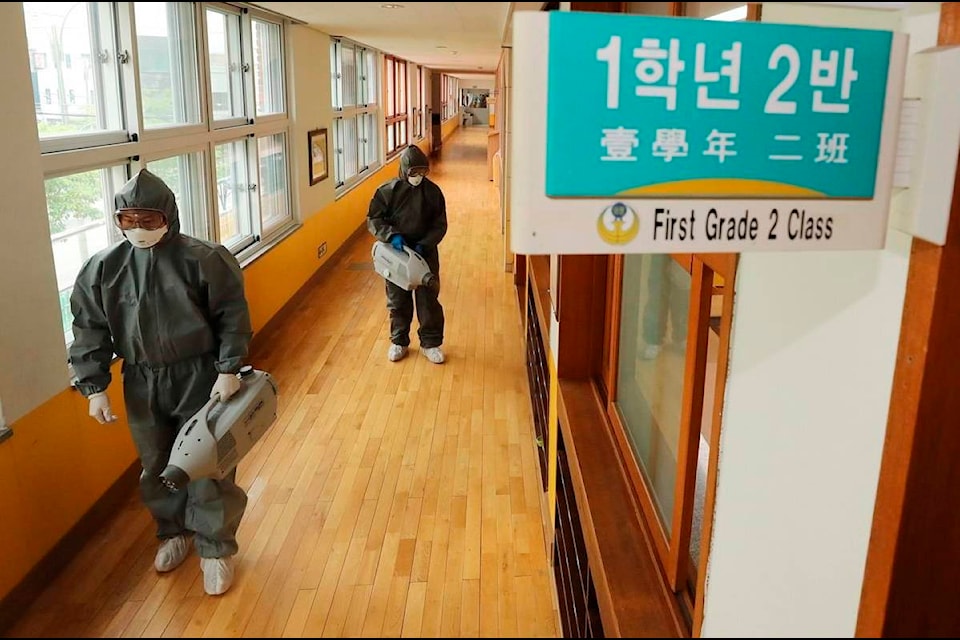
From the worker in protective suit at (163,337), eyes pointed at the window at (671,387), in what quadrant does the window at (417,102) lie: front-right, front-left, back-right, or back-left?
back-left

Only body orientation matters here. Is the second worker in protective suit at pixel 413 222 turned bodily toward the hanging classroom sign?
yes

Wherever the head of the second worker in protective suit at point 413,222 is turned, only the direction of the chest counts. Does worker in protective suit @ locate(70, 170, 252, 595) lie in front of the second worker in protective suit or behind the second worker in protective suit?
in front

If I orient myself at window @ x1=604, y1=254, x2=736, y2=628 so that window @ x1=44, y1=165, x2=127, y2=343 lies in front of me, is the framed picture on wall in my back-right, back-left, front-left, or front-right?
front-right

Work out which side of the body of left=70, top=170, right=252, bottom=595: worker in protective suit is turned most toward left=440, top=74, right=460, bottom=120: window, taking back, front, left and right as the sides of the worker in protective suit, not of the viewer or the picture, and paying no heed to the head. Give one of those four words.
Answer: back

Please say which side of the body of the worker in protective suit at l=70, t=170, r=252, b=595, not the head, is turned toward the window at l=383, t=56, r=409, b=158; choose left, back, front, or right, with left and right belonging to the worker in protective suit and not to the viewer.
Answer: back

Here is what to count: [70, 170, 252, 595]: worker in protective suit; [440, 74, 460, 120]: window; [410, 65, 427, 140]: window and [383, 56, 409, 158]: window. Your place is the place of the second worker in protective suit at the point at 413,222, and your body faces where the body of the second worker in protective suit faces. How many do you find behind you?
3

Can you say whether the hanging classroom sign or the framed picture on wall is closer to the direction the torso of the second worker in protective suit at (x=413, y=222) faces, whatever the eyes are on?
the hanging classroom sign

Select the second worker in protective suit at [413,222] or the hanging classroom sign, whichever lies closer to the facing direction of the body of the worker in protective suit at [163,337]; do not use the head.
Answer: the hanging classroom sign

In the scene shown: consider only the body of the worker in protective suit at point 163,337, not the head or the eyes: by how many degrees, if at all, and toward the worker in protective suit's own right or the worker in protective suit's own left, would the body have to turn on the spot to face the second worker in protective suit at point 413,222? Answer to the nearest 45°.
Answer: approximately 135° to the worker in protective suit's own left

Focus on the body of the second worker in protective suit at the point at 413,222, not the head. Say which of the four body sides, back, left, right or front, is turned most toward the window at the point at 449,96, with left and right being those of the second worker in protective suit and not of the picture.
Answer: back

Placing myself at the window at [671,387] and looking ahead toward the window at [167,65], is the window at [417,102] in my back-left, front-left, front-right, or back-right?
front-right

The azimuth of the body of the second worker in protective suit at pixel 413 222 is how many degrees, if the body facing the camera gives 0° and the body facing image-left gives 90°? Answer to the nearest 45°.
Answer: approximately 0°

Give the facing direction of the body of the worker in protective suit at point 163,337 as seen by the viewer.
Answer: toward the camera

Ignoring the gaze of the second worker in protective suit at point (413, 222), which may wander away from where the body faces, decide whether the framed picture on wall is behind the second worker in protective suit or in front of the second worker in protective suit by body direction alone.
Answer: behind

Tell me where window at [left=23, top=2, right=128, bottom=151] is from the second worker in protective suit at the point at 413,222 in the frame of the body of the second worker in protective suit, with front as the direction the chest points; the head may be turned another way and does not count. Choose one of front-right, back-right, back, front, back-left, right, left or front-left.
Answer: front-right

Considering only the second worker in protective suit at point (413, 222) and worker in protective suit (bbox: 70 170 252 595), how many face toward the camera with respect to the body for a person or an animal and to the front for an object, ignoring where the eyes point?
2

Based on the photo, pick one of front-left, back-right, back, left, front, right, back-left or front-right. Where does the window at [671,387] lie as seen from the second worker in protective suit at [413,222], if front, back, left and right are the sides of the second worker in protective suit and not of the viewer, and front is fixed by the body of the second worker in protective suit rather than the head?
front

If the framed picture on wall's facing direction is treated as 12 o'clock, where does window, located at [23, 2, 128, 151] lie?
The window is roughly at 2 o'clock from the framed picture on wall.
